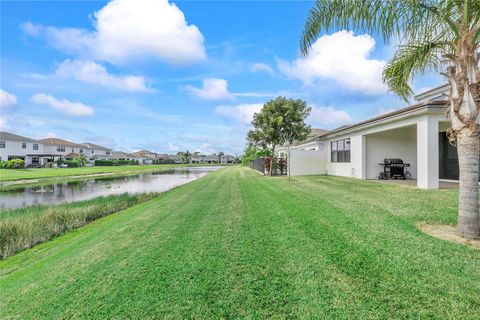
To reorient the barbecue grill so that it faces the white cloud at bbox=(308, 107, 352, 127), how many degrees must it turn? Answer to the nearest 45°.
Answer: approximately 135° to its right

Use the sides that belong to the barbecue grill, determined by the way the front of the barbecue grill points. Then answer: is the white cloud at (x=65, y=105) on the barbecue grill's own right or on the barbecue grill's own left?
on the barbecue grill's own right

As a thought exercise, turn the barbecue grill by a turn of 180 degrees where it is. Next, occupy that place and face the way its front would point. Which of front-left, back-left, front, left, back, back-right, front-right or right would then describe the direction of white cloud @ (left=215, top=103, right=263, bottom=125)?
front-left

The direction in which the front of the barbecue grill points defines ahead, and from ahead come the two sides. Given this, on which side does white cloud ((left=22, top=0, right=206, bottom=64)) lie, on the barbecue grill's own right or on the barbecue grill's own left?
on the barbecue grill's own right

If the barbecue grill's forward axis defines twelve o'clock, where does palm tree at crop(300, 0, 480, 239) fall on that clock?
The palm tree is roughly at 12 o'clock from the barbecue grill.

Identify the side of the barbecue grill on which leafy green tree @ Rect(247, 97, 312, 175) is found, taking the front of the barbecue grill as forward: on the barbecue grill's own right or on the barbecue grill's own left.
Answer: on the barbecue grill's own right

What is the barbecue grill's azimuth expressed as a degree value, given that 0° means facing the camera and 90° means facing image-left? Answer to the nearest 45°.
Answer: approximately 0°

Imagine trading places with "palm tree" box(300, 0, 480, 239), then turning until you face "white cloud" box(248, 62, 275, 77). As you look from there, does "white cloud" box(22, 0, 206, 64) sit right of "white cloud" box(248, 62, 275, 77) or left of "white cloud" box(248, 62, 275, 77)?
left

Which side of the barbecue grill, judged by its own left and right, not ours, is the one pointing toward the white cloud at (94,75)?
right

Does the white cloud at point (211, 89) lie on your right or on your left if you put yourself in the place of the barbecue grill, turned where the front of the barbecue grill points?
on your right
